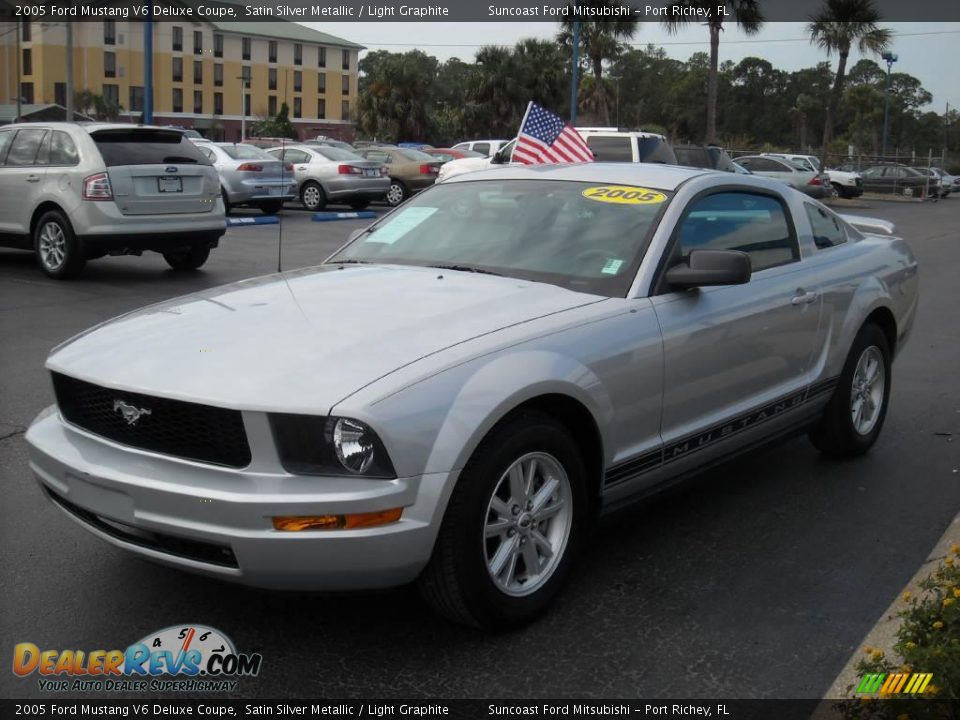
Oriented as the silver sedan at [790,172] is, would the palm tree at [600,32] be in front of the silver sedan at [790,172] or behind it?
in front

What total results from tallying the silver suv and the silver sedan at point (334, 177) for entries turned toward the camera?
0

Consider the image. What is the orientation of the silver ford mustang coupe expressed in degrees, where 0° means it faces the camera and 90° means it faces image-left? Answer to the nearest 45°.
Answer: approximately 45°

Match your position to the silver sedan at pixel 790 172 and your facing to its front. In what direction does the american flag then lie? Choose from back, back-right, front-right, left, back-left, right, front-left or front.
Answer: back-left

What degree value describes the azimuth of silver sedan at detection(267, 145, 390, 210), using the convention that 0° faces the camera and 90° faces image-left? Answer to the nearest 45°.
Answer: approximately 135°

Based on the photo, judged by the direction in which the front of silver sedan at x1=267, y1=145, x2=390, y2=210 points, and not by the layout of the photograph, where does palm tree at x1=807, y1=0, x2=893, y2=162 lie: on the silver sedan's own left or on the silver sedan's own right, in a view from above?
on the silver sedan's own right

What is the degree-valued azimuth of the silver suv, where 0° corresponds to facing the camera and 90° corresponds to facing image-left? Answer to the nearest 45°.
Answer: approximately 135°

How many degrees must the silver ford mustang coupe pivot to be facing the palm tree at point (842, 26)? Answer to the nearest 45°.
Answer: approximately 135° to its right

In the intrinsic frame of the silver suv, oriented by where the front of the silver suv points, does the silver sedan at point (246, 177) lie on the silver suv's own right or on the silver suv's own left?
on the silver suv's own right

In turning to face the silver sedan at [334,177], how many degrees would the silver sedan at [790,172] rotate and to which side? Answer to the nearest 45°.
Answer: approximately 90° to its left

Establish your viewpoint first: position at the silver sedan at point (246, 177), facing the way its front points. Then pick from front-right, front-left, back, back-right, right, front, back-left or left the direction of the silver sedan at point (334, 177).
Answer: right

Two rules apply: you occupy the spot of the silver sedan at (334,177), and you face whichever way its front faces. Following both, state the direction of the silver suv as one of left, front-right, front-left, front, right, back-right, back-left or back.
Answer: back-left
